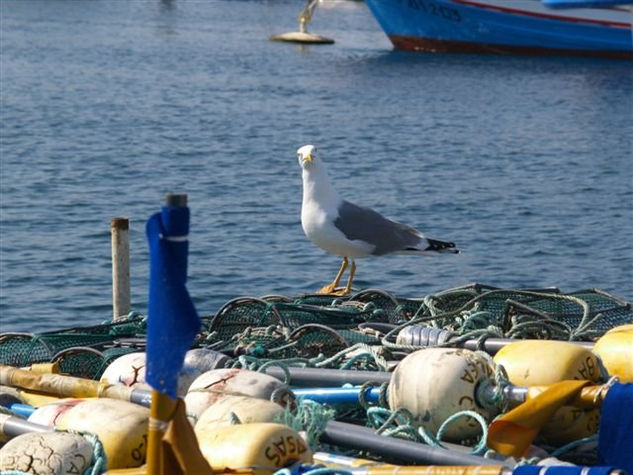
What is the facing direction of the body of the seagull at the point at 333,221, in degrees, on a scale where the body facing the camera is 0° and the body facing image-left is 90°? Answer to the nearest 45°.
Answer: approximately 90°

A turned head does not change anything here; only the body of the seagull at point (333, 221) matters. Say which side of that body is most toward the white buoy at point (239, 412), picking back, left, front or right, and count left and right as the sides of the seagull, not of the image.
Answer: left

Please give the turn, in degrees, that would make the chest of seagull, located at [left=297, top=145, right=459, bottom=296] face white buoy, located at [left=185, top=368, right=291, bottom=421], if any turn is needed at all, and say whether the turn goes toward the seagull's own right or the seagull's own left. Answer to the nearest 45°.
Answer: approximately 90° to the seagull's own left

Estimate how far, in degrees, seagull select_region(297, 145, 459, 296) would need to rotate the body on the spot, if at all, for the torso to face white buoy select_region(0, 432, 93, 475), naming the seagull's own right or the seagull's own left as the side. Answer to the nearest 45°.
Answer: approximately 90° to the seagull's own left

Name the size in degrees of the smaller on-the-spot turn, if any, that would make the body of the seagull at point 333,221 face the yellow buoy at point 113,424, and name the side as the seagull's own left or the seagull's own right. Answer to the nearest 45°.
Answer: approximately 90° to the seagull's own left

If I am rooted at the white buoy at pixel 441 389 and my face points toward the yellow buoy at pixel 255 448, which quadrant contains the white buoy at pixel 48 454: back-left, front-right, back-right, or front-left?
front-right

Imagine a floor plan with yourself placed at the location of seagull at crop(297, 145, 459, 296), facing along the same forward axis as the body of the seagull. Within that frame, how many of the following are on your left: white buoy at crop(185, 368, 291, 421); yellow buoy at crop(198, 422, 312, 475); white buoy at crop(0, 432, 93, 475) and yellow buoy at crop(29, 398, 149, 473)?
4

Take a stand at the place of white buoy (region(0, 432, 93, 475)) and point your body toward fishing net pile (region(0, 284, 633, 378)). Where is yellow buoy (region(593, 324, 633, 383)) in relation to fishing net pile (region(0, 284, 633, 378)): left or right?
right

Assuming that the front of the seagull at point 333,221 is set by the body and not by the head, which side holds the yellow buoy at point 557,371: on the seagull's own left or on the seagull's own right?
on the seagull's own left

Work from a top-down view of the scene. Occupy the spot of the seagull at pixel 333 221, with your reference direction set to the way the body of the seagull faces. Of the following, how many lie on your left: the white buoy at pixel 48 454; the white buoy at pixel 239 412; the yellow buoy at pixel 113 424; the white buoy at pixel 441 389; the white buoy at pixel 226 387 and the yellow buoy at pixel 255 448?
6

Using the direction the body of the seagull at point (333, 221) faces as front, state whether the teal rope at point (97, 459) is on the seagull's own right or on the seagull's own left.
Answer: on the seagull's own left
